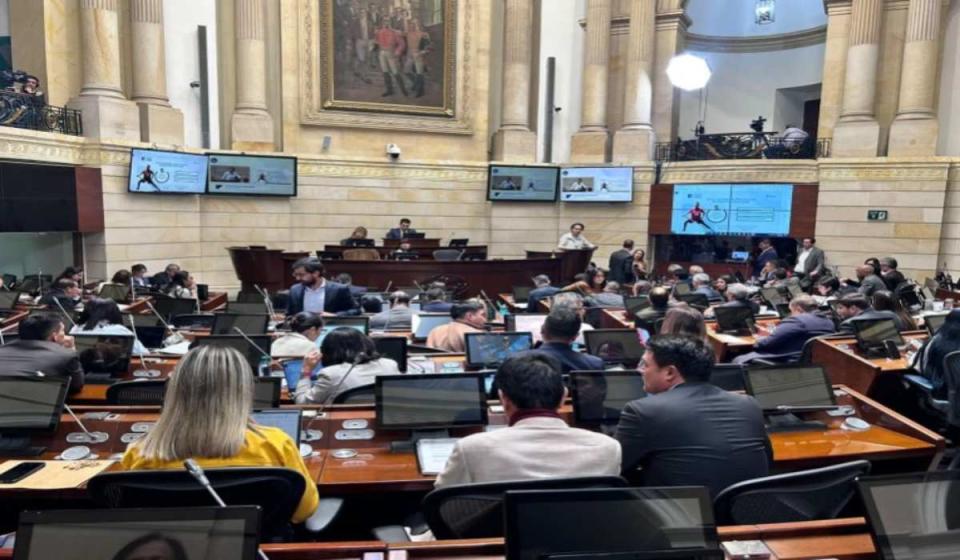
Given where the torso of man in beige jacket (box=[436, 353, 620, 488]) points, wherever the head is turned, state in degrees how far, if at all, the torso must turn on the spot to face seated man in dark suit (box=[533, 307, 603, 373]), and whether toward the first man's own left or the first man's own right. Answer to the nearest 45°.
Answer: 0° — they already face them

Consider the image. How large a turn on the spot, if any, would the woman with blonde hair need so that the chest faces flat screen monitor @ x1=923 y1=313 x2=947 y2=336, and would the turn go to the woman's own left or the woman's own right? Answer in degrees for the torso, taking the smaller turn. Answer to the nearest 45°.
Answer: approximately 90° to the woman's own right

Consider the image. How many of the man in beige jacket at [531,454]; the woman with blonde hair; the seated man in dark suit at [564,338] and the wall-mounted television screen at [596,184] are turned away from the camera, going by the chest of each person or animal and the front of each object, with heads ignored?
3

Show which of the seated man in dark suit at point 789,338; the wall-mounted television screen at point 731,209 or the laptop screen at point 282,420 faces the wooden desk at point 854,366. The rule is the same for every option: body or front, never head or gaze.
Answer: the wall-mounted television screen

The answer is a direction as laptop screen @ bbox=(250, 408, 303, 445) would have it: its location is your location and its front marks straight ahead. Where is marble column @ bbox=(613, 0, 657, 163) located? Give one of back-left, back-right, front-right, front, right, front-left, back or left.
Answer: back-left

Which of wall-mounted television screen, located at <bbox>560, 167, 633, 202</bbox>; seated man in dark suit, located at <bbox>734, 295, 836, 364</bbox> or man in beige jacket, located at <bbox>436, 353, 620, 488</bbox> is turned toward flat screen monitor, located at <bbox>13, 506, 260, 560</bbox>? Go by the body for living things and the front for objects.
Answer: the wall-mounted television screen

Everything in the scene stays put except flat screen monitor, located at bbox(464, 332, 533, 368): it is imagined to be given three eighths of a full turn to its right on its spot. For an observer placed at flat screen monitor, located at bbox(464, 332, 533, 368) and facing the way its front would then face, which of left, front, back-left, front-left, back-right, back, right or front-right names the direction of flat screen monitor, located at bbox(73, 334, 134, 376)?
front-left

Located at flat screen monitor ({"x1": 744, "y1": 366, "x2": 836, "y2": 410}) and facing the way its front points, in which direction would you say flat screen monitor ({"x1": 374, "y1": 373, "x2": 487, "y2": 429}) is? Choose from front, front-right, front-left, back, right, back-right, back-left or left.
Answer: front-right

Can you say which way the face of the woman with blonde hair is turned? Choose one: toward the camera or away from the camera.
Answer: away from the camera

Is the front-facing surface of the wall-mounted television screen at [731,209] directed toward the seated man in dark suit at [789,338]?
yes

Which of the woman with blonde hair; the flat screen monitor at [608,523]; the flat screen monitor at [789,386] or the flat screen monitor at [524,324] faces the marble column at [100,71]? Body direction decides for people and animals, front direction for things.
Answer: the woman with blonde hair
